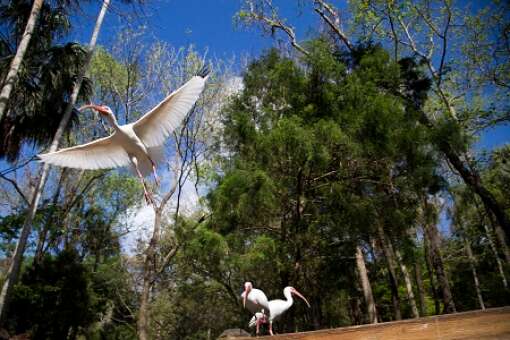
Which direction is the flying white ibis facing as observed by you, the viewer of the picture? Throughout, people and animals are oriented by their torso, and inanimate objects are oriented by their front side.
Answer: facing the viewer and to the left of the viewer

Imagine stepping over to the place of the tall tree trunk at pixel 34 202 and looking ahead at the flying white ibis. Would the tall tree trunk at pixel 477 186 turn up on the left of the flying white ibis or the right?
left

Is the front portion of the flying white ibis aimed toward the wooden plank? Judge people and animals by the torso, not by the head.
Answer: no

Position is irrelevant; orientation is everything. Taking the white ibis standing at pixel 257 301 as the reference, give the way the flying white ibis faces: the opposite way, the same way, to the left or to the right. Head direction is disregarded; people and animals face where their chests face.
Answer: the same way

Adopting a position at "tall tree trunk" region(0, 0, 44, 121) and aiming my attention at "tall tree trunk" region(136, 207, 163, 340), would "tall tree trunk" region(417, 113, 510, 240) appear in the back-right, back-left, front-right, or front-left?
front-right

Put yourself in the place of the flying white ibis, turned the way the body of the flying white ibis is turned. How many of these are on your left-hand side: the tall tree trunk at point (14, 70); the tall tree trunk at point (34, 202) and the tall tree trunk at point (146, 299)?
0

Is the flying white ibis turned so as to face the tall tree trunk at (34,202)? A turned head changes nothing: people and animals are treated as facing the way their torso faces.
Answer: no

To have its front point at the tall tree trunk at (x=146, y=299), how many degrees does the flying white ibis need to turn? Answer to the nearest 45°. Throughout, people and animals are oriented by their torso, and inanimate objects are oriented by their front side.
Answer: approximately 135° to its right

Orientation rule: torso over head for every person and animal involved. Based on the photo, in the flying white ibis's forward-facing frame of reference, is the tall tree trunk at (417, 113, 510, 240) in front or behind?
behind
